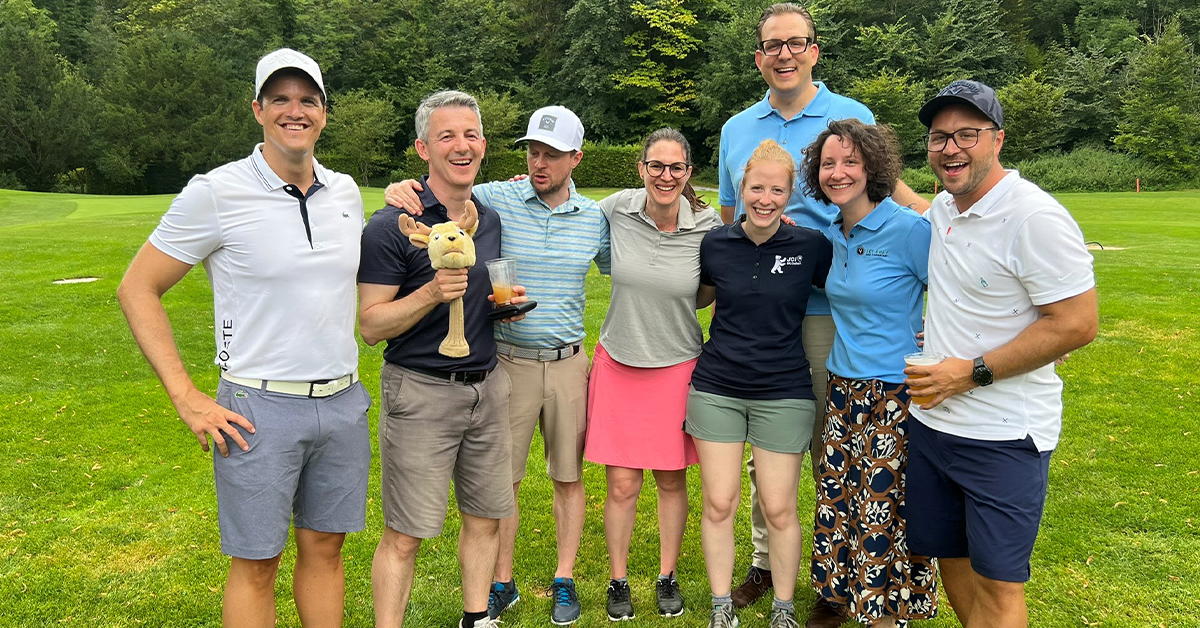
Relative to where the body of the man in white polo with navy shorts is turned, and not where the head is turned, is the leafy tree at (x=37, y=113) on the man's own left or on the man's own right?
on the man's own right

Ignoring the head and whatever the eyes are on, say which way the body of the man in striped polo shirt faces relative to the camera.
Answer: toward the camera

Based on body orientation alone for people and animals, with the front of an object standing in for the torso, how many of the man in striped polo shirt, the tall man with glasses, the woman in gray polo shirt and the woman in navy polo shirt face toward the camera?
4

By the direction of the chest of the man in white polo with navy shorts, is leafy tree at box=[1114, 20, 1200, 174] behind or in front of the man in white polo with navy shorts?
behind

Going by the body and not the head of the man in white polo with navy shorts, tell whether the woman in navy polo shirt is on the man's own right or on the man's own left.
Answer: on the man's own right

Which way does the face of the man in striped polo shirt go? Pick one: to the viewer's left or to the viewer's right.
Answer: to the viewer's left

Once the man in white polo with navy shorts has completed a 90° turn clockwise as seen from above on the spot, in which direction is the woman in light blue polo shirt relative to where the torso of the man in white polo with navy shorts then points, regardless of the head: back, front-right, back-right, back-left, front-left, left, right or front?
front

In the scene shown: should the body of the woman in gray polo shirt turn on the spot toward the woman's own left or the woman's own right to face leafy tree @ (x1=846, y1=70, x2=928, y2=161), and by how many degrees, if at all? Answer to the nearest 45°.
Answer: approximately 180°

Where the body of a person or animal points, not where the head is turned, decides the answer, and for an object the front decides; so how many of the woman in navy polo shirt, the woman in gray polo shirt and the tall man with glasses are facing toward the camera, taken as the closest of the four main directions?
3

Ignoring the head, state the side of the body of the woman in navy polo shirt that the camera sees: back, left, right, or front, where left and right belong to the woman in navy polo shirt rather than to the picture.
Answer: front

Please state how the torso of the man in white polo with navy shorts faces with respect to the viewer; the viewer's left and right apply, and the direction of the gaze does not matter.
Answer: facing the viewer and to the left of the viewer
